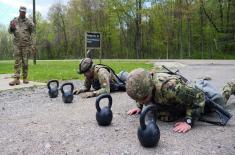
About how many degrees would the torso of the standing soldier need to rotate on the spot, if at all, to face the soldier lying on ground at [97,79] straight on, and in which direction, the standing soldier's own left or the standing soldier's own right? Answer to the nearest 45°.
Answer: approximately 45° to the standing soldier's own left

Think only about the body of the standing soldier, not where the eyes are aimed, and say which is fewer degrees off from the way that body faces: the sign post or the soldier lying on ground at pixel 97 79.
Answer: the soldier lying on ground

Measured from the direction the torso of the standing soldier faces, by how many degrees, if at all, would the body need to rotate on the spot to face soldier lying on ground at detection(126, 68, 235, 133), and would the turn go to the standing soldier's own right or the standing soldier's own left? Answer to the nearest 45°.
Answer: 0° — they already face them

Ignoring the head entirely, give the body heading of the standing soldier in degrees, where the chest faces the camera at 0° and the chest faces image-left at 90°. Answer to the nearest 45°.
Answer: approximately 0°

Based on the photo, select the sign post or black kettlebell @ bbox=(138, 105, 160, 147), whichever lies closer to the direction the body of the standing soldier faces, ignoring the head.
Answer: the black kettlebell

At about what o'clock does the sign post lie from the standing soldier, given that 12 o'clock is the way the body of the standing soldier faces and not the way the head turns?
The sign post is roughly at 7 o'clock from the standing soldier.
